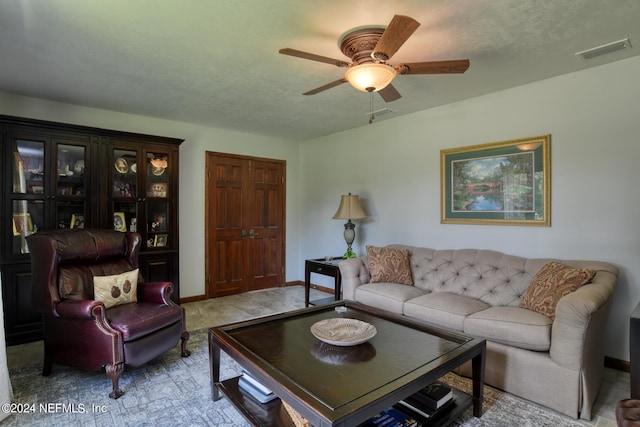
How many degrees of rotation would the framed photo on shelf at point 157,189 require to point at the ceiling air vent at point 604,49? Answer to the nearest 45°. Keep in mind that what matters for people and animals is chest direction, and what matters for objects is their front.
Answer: approximately 45° to its left

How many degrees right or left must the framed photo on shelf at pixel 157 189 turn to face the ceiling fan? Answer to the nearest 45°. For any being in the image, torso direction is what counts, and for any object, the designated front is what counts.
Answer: approximately 45° to its left

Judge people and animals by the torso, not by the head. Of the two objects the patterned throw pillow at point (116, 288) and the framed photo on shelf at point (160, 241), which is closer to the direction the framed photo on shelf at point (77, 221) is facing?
the patterned throw pillow

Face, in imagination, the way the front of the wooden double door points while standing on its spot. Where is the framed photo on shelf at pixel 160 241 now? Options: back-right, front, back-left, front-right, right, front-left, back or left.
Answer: right

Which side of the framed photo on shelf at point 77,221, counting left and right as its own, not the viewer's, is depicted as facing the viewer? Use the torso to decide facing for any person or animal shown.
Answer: front

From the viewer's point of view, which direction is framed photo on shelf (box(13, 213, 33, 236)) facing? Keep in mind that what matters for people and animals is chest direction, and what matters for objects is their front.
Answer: toward the camera

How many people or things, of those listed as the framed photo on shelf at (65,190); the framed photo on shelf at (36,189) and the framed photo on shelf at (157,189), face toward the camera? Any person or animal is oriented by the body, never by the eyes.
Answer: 3

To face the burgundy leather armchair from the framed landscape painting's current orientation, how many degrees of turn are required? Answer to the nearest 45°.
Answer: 0° — it already faces it

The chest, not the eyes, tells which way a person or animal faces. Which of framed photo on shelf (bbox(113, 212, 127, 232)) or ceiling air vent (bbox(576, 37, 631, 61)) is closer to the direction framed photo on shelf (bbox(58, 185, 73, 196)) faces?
the ceiling air vent

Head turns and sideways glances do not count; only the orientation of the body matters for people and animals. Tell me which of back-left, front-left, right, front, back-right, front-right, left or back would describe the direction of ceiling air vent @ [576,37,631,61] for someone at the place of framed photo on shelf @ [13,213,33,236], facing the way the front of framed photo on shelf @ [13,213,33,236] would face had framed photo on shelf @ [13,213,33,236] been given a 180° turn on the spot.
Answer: back-right

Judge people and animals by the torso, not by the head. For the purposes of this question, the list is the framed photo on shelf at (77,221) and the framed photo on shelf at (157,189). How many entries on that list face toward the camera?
2

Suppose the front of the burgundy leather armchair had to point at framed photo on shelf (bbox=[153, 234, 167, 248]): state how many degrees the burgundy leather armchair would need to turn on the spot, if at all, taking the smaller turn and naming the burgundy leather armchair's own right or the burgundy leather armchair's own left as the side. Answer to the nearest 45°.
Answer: approximately 90° to the burgundy leather armchair's own left

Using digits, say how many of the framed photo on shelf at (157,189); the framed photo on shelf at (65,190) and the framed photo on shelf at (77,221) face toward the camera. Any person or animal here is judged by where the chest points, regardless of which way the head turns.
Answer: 3

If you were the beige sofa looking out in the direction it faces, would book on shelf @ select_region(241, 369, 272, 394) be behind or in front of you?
in front
